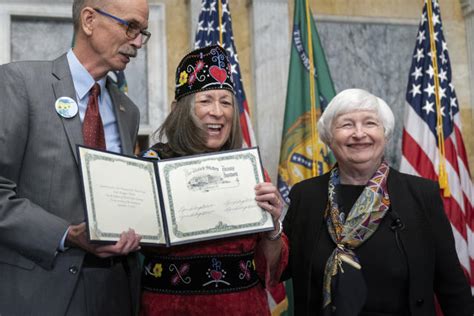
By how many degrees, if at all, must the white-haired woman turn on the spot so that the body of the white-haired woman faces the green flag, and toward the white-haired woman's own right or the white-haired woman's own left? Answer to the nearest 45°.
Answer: approximately 180°

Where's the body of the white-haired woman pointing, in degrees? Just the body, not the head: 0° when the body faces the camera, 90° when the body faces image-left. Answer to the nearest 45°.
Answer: approximately 0°

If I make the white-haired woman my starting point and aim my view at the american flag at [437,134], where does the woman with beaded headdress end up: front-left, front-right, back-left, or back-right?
back-left

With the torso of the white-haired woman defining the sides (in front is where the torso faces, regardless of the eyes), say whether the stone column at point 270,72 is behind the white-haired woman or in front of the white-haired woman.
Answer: behind

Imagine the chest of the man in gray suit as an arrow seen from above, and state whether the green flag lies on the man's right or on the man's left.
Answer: on the man's left

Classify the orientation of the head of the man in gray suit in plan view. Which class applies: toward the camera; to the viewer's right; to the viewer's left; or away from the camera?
to the viewer's right

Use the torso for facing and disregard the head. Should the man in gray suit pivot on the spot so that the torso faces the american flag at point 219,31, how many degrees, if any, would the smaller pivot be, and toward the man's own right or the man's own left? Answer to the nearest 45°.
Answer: approximately 90° to the man's own left

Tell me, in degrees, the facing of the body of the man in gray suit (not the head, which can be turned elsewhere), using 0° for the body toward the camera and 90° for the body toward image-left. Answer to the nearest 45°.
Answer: approximately 315°

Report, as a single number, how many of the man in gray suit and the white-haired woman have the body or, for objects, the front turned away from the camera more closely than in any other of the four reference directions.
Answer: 0

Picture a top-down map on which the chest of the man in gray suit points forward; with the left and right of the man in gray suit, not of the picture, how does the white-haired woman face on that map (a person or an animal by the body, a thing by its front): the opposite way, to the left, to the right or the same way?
to the right

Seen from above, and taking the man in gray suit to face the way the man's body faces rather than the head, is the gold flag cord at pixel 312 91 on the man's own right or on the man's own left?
on the man's own left

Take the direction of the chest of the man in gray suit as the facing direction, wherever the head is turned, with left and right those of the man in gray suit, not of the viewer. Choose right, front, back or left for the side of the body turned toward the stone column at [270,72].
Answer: left
